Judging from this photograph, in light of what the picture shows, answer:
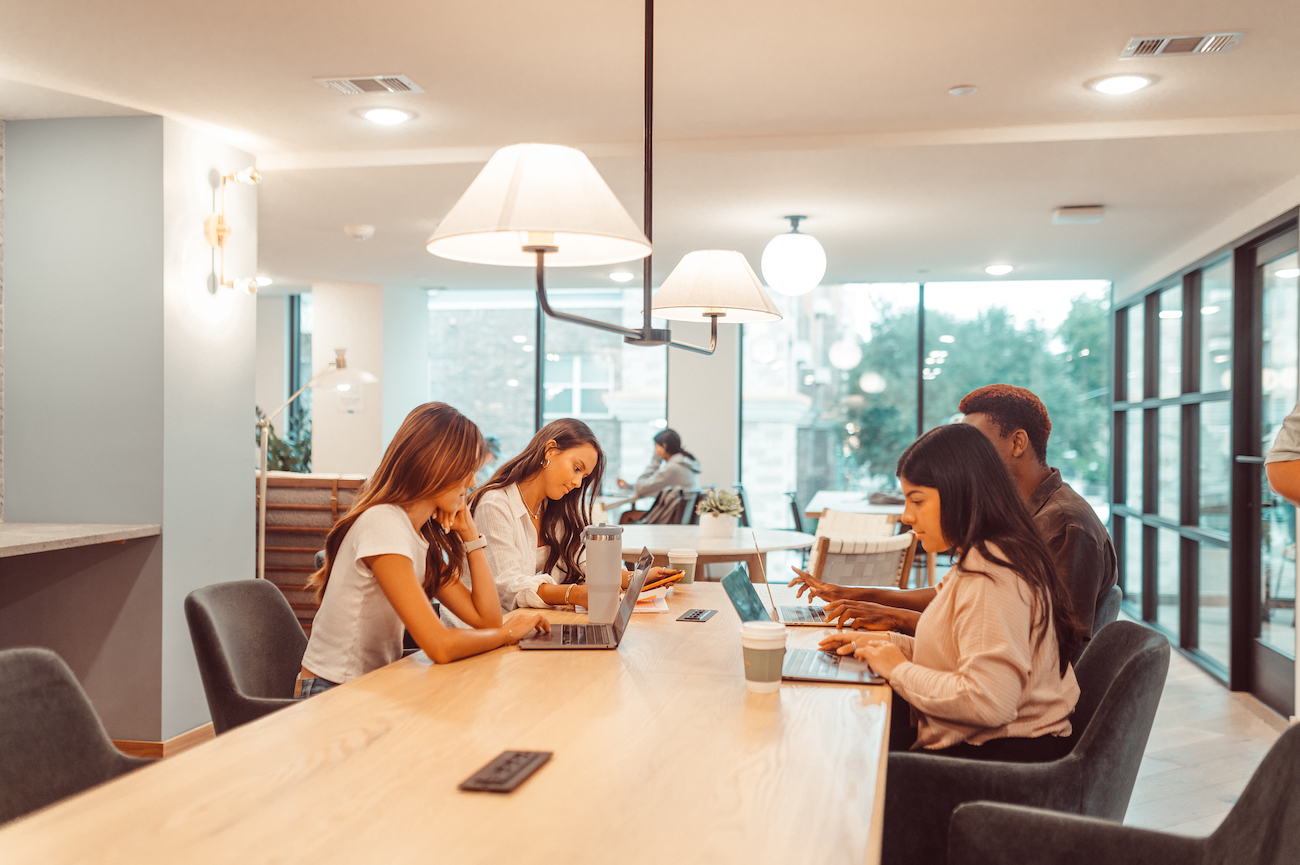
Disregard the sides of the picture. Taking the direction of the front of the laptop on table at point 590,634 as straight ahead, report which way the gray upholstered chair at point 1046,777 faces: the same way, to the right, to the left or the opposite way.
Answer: the same way

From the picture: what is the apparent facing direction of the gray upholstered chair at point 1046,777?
to the viewer's left

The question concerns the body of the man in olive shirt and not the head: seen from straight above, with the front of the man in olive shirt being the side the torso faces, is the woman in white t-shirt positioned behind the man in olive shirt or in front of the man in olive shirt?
in front

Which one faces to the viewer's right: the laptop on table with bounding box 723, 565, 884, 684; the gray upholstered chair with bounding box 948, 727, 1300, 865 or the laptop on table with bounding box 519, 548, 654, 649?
the laptop on table with bounding box 723, 565, 884, 684

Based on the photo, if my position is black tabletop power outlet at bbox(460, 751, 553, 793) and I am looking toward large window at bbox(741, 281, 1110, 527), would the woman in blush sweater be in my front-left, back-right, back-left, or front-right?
front-right

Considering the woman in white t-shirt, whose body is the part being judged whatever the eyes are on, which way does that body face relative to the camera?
to the viewer's right

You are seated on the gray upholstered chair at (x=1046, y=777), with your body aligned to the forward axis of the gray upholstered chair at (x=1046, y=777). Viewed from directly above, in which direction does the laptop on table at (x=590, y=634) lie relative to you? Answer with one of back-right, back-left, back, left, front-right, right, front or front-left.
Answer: front

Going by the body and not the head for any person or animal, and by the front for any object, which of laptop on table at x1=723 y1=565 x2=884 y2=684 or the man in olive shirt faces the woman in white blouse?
the man in olive shirt

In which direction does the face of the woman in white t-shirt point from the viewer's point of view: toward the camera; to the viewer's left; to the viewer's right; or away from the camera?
to the viewer's right

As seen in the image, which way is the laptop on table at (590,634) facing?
to the viewer's left

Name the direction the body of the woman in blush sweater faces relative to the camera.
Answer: to the viewer's left

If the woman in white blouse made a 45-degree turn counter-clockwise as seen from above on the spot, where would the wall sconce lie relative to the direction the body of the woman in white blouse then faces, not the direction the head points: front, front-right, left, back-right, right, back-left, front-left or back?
back-left

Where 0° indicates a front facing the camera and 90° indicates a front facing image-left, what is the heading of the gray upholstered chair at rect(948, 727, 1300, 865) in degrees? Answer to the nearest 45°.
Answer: approximately 90°

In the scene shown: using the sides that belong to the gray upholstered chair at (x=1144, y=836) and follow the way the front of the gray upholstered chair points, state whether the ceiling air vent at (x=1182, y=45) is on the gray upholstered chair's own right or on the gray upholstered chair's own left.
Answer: on the gray upholstered chair's own right

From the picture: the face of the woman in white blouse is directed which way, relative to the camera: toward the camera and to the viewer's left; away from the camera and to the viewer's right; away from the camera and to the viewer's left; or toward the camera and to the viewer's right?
toward the camera and to the viewer's right

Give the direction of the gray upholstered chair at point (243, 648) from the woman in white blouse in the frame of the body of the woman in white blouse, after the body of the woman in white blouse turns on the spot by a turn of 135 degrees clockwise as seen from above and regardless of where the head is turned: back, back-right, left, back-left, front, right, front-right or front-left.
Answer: front-left

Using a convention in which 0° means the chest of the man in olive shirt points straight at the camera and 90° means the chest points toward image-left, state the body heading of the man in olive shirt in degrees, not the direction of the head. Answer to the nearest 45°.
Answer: approximately 90°

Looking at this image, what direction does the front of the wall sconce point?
to the viewer's right

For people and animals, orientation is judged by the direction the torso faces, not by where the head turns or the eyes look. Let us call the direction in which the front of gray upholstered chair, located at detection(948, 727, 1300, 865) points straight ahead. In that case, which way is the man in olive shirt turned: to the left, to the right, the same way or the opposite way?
the same way
